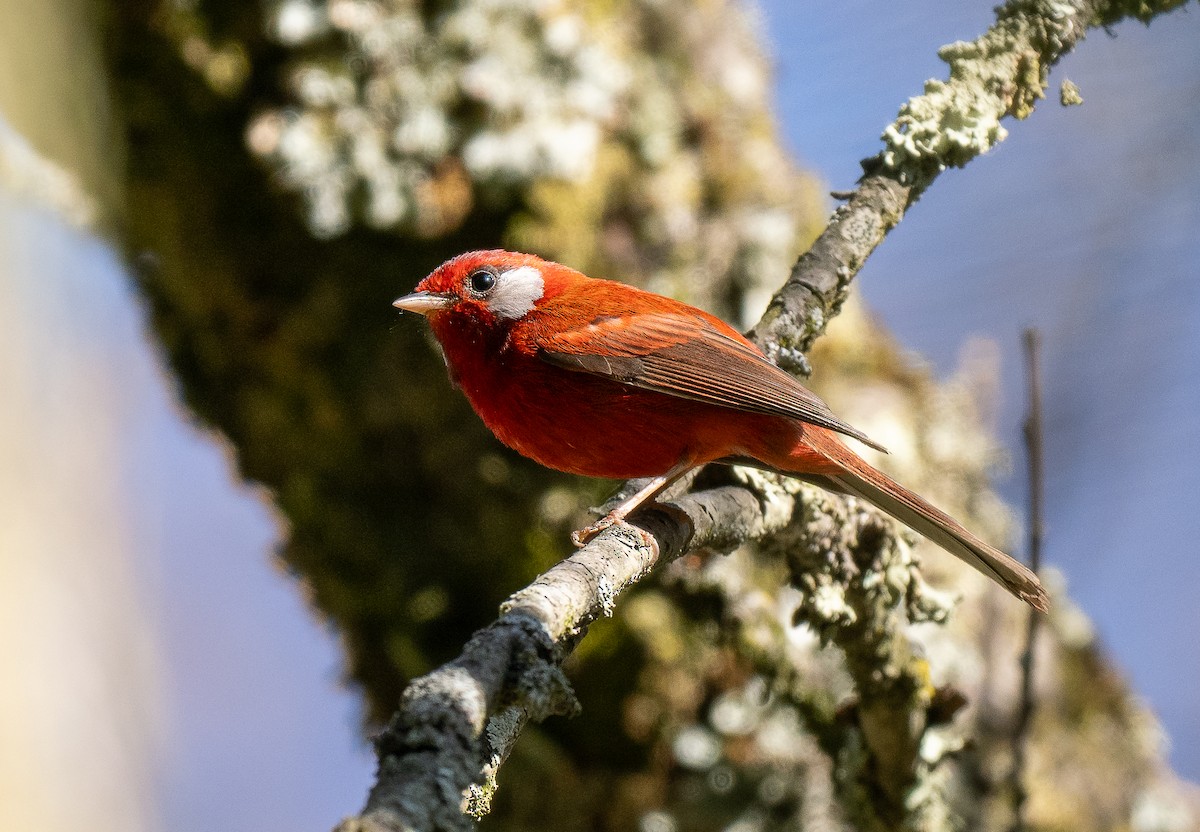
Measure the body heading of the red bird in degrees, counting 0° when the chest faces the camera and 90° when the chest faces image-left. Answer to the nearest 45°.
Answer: approximately 90°

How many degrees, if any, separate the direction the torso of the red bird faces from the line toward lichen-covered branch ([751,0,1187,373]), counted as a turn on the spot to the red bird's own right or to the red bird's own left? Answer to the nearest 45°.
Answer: approximately 135° to the red bird's own left
